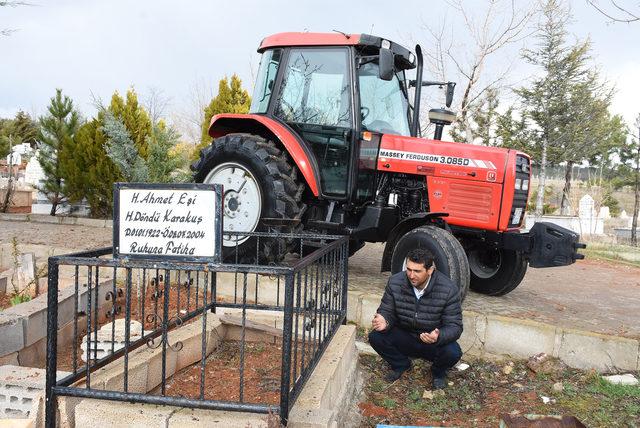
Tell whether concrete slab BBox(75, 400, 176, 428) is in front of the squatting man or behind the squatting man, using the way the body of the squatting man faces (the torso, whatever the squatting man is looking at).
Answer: in front

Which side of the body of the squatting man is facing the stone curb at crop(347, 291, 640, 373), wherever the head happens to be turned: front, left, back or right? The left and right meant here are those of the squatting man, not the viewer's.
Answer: back

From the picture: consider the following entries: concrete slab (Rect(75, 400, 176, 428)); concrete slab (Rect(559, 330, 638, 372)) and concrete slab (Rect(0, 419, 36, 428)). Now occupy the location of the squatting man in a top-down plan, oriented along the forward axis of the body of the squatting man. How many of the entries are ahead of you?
2

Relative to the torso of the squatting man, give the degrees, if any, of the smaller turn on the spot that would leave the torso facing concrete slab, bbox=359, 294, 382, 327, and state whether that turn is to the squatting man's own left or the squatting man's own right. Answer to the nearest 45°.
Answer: approximately 90° to the squatting man's own right

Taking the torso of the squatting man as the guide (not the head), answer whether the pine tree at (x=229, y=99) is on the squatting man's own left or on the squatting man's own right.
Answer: on the squatting man's own right

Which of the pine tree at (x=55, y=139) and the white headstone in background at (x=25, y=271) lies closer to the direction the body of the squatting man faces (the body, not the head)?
the white headstone in background

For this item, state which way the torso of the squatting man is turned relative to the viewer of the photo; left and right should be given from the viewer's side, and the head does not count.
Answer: facing the viewer and to the left of the viewer

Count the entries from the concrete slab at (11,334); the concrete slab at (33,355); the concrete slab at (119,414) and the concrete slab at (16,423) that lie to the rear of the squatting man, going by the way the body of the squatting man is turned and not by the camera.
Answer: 0

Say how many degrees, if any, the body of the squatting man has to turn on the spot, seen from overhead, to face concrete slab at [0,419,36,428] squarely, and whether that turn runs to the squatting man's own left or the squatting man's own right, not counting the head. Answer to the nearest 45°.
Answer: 0° — they already face it

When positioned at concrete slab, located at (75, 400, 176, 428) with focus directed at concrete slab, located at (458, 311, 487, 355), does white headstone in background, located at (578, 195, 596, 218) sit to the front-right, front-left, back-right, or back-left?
front-left

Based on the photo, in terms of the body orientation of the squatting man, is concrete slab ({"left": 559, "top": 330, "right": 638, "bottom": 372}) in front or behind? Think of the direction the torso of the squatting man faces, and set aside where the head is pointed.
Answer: behind

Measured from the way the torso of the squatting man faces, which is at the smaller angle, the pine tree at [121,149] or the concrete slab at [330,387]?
the concrete slab

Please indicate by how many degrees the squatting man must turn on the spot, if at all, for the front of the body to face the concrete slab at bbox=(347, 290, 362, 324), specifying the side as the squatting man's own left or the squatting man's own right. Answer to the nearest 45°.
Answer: approximately 90° to the squatting man's own right

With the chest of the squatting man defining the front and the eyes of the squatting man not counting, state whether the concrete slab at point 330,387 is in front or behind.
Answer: in front

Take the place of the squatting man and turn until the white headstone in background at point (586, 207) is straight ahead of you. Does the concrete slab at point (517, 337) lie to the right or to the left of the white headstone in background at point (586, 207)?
right
